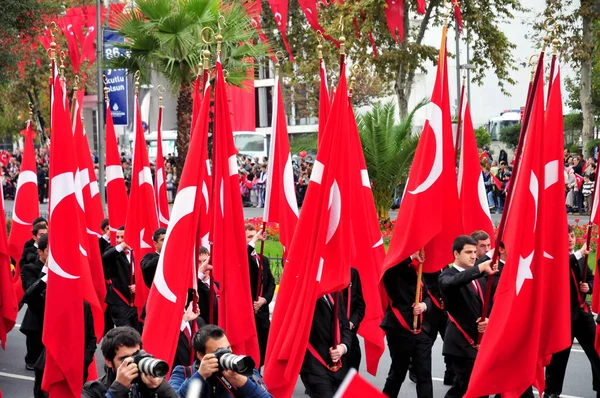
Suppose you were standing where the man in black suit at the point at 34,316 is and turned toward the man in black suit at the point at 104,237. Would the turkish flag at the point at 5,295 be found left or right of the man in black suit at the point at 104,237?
left

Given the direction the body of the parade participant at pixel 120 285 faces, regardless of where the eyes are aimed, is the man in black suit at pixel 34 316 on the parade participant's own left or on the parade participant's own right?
on the parade participant's own right

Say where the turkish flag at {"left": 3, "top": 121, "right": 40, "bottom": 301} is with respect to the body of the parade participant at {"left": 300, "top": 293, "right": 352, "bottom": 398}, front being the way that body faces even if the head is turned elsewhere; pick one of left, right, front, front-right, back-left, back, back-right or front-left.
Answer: back

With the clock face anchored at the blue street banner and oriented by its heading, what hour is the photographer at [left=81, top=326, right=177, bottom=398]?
The photographer is roughly at 12 o'clock from the blue street banner.

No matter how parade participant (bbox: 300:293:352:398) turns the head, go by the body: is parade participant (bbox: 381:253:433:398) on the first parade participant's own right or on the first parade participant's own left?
on the first parade participant's own left

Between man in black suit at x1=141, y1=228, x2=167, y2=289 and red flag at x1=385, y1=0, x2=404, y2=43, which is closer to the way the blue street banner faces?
the man in black suit

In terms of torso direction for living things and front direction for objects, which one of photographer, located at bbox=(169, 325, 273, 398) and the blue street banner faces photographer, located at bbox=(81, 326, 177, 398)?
the blue street banner
